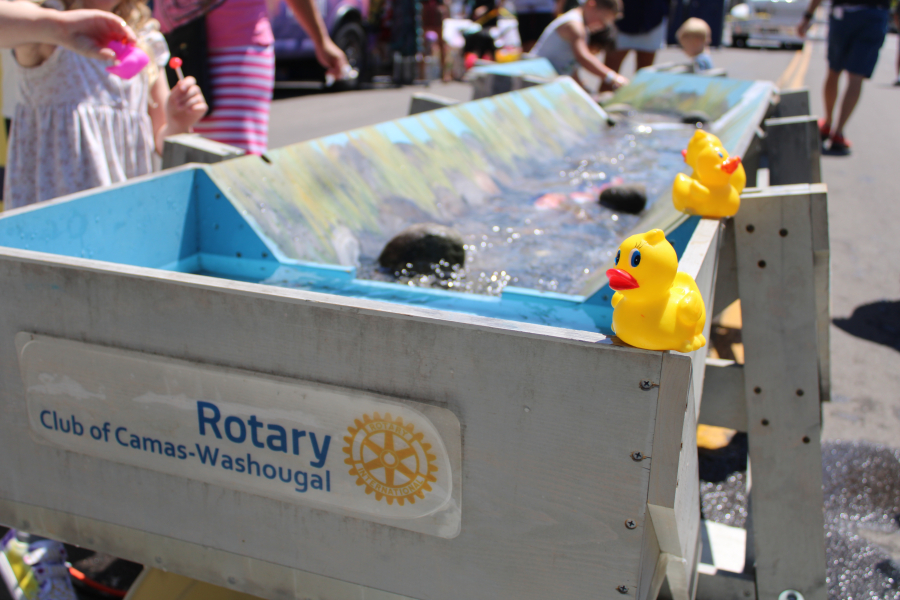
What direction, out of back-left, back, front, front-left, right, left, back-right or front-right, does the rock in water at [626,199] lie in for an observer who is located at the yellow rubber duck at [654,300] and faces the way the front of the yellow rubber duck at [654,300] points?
back-right

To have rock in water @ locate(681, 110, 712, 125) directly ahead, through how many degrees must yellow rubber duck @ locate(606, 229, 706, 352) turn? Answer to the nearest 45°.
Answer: approximately 135° to its right

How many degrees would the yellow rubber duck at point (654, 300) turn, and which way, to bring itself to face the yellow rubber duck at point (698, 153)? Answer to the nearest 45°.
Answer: approximately 135° to its right

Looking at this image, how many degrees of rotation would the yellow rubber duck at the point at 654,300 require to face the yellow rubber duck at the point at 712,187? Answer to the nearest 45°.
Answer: approximately 135° to its right

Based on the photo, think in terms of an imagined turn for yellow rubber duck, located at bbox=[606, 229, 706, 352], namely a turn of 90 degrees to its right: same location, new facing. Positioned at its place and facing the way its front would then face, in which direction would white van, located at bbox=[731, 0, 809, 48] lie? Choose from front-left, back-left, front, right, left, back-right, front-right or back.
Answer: front-right

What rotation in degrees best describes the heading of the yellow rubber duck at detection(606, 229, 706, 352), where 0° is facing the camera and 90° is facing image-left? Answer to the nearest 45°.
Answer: approximately 45°

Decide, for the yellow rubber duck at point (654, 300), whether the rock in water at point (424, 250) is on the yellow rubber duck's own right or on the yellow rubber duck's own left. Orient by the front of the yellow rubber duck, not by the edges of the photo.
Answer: on the yellow rubber duck's own right
